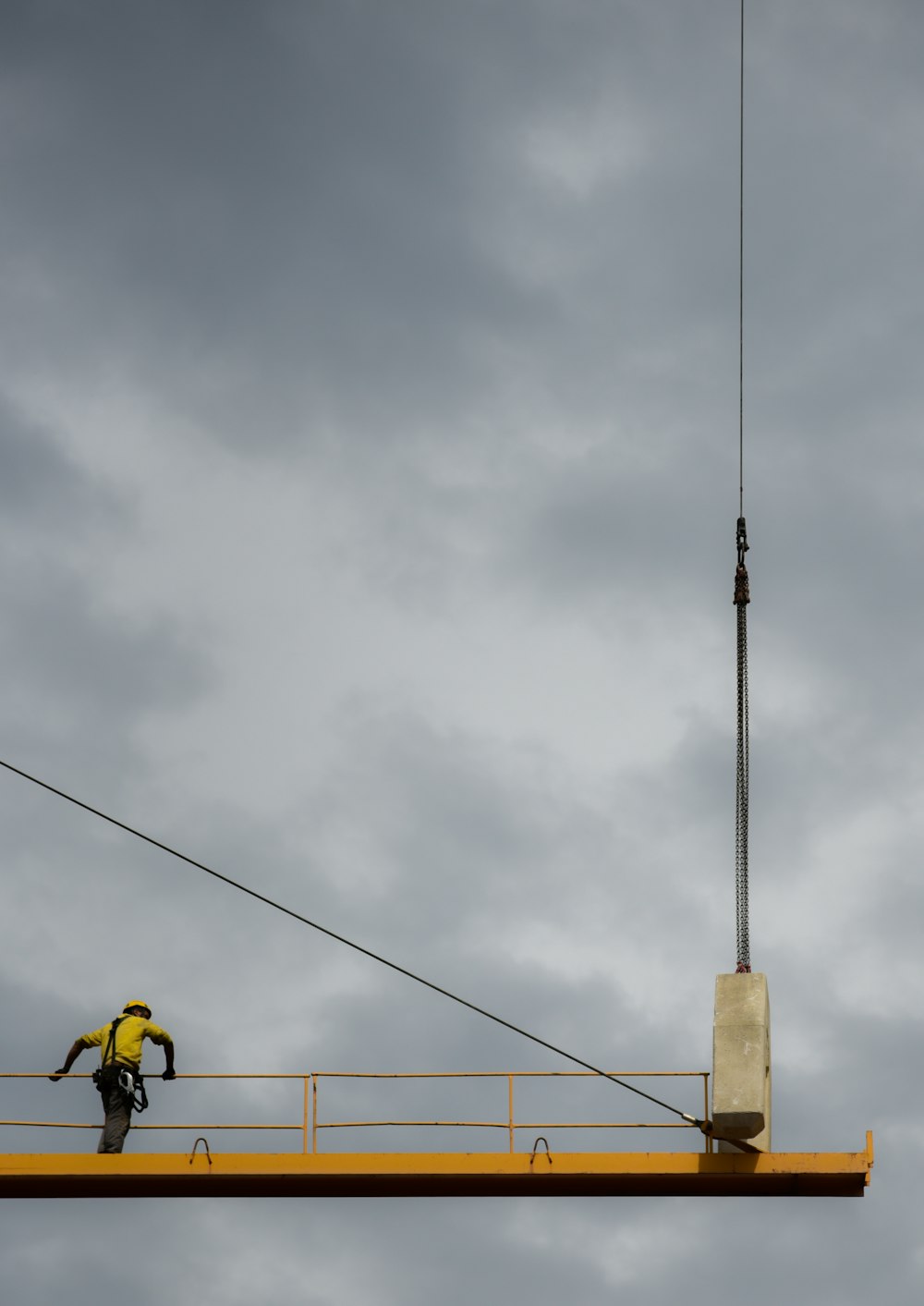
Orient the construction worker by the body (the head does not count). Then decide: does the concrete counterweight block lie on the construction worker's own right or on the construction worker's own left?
on the construction worker's own right

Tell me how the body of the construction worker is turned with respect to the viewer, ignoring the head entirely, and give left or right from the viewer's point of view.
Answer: facing away from the viewer and to the right of the viewer
